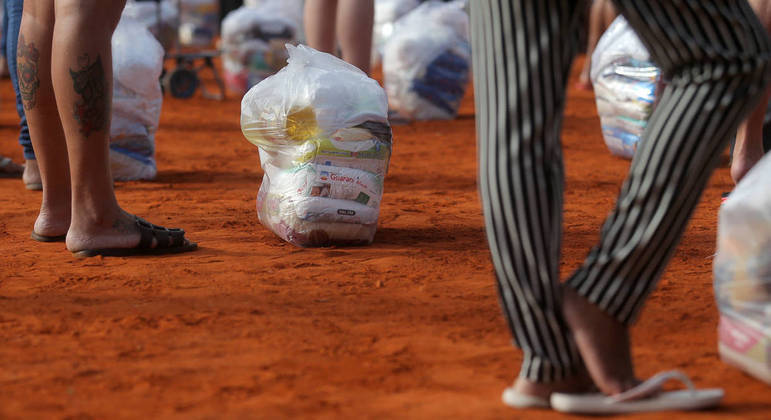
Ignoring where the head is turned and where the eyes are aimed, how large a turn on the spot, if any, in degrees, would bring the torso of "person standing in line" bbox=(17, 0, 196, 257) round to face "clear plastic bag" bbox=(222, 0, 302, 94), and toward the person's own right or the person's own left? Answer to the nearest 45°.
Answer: approximately 90° to the person's own left

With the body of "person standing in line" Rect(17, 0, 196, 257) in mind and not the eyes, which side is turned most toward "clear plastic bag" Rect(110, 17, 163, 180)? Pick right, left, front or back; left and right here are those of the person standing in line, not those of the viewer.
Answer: left

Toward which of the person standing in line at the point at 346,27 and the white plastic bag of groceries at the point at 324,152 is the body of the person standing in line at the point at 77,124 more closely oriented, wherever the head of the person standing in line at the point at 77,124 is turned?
the white plastic bag of groceries

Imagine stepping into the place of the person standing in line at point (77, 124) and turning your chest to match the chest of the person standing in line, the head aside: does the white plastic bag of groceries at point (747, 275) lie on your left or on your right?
on your right

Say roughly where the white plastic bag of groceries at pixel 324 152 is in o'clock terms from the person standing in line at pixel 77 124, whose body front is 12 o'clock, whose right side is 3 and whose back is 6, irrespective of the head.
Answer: The white plastic bag of groceries is roughly at 12 o'clock from the person standing in line.

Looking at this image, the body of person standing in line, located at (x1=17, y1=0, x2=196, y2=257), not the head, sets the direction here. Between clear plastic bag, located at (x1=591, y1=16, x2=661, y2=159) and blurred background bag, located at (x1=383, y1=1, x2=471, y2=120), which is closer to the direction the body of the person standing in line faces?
the clear plastic bag

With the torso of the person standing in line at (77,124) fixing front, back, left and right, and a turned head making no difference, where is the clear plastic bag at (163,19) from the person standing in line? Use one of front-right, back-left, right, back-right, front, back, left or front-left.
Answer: left

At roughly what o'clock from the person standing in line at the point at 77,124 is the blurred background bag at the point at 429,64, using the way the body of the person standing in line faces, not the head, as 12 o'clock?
The blurred background bag is roughly at 10 o'clock from the person standing in line.

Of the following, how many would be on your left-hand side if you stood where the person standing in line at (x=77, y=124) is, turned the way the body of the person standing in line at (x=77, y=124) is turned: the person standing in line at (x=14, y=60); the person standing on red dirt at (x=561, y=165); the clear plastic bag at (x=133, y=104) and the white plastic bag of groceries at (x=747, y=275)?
2

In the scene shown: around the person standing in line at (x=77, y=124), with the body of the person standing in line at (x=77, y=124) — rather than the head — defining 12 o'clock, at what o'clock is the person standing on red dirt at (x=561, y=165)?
the person standing on red dirt at (x=561, y=165) is roughly at 2 o'clock from the person standing in line at (x=77, y=124).

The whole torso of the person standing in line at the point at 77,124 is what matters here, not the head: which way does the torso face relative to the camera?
to the viewer's right

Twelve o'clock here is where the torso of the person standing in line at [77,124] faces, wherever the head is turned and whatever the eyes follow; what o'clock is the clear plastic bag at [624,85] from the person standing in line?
The clear plastic bag is roughly at 11 o'clock from the person standing in line.

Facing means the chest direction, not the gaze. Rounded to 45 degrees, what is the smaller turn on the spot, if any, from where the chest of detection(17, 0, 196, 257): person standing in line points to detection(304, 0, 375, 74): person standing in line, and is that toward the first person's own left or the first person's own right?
approximately 45° to the first person's own left
